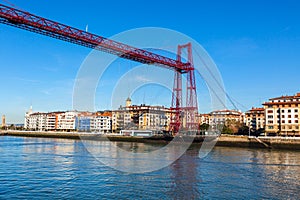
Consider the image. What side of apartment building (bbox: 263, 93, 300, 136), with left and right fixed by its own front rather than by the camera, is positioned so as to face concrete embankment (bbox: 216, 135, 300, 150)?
front

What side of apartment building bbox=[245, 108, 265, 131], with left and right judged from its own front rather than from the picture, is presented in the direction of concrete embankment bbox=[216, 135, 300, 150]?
front

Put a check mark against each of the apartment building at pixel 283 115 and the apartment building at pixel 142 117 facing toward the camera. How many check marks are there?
2

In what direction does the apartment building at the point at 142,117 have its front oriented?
toward the camera

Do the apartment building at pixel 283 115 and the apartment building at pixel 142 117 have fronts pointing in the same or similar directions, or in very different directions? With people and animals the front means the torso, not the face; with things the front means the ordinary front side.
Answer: same or similar directions

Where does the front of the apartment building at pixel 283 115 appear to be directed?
toward the camera

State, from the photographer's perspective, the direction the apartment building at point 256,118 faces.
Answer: facing the viewer

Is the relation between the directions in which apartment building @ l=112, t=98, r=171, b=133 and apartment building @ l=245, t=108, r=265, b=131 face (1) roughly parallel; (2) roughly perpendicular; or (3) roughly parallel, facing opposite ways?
roughly parallel

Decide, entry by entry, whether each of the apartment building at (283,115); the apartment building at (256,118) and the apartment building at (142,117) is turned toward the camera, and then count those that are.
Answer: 3

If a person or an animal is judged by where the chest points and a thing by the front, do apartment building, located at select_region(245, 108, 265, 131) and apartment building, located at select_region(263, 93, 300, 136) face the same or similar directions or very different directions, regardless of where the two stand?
same or similar directions
